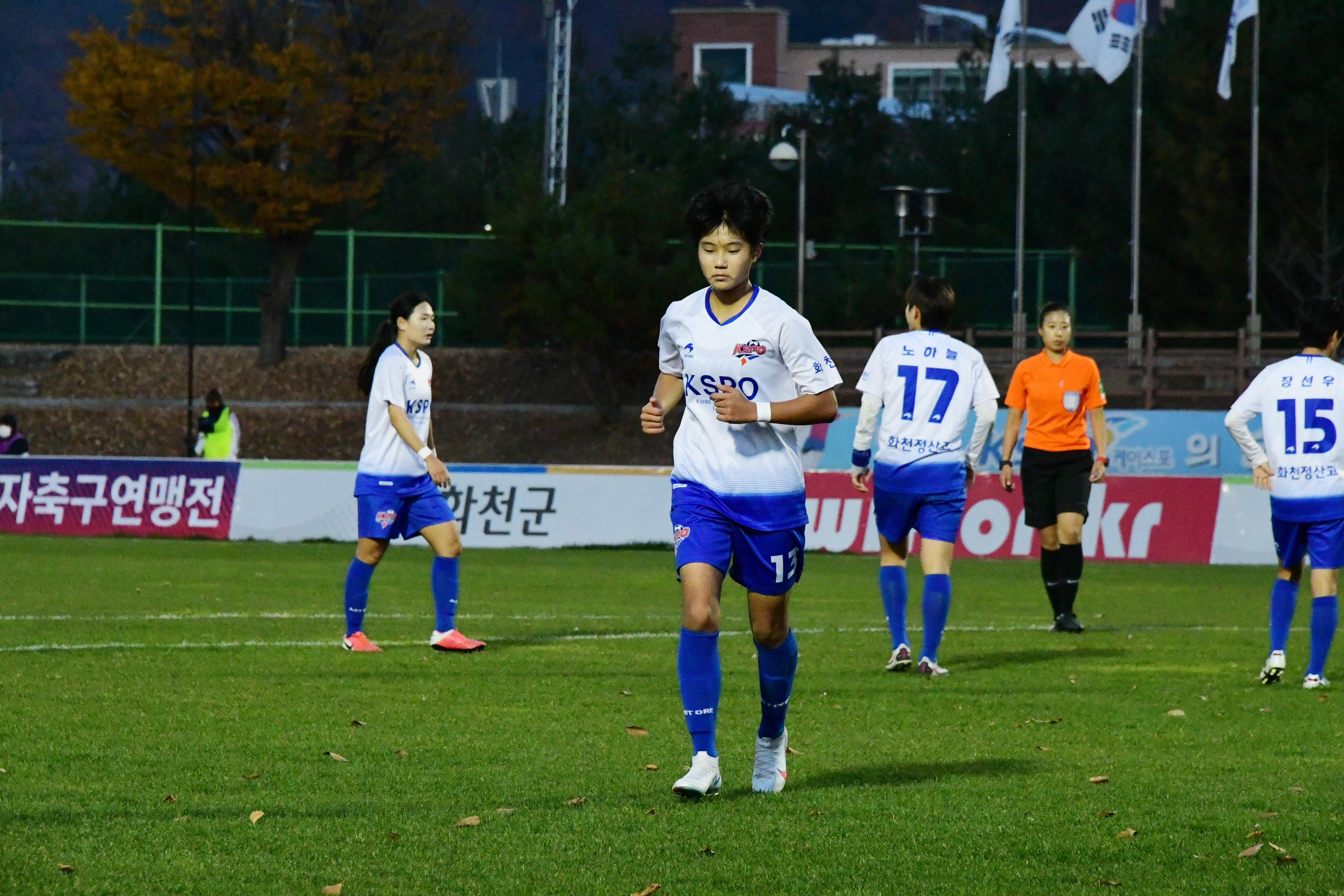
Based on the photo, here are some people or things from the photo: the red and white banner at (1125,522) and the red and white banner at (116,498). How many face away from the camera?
0

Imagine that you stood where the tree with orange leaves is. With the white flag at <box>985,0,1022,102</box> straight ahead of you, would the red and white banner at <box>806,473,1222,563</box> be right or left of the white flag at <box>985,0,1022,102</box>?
right

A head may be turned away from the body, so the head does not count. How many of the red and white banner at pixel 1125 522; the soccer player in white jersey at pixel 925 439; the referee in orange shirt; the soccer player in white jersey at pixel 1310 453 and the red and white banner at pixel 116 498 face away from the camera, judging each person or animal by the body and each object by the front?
2

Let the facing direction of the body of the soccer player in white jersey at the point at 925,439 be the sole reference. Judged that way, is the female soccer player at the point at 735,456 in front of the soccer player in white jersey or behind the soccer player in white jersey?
behind

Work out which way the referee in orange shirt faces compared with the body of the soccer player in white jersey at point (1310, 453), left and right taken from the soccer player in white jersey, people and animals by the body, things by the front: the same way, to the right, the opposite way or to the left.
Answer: the opposite way

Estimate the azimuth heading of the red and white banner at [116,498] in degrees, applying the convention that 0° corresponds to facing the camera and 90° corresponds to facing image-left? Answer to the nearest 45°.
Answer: approximately 0°

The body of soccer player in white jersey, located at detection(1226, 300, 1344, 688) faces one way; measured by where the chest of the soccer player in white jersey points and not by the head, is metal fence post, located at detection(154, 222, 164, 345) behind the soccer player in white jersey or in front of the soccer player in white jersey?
in front

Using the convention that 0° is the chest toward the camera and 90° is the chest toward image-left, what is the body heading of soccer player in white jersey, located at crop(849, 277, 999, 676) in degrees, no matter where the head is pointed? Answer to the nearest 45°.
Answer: approximately 180°

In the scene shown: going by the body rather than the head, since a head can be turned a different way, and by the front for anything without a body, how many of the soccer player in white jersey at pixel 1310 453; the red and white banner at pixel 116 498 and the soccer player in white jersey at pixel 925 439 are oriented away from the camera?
2

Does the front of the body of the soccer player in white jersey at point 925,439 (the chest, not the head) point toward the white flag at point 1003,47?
yes

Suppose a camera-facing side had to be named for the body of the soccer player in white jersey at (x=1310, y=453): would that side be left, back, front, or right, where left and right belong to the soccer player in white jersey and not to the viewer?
back

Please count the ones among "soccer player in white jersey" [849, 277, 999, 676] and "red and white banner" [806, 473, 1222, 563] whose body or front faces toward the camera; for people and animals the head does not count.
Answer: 1

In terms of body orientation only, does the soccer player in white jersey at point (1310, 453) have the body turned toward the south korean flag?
yes

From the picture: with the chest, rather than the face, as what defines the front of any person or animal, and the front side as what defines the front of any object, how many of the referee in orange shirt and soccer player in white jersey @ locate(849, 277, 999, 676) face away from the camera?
1

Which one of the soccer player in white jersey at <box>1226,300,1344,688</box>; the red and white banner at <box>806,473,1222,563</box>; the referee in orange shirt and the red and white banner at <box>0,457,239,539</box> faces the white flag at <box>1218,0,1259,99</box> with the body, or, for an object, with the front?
the soccer player in white jersey
